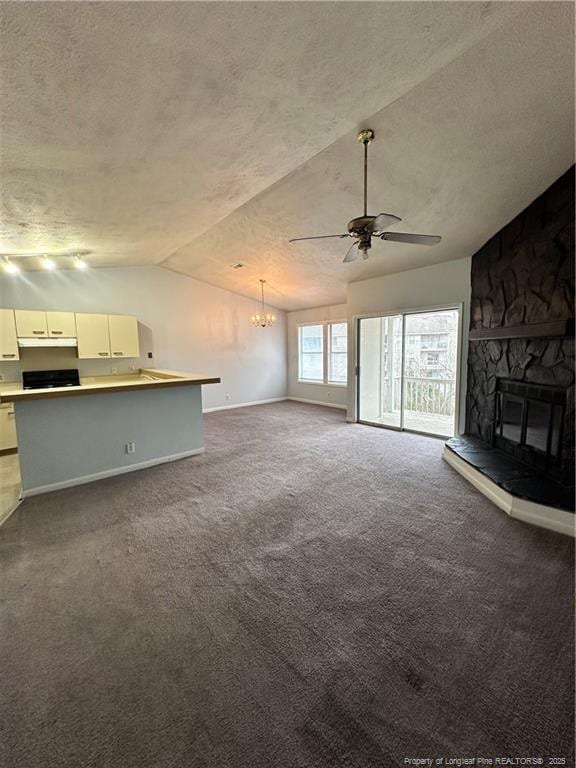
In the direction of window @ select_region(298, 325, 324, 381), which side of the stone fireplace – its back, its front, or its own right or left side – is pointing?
right

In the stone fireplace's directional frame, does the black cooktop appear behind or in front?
in front

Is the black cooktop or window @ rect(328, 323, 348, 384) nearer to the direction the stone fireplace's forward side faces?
the black cooktop

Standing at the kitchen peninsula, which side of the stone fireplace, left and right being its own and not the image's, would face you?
front

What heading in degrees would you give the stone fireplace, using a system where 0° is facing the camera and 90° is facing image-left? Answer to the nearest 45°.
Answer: approximately 45°

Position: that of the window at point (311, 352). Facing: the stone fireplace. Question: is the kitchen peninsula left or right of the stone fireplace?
right

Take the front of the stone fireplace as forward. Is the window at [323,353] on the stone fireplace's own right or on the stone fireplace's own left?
on the stone fireplace's own right

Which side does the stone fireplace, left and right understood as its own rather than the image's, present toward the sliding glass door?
right

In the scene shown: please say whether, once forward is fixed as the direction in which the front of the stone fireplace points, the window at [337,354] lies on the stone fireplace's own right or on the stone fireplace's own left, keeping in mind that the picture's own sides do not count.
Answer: on the stone fireplace's own right

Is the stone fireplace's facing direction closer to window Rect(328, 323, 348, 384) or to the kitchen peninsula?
the kitchen peninsula

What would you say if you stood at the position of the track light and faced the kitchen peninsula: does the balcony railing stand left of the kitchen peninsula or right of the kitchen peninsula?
left
